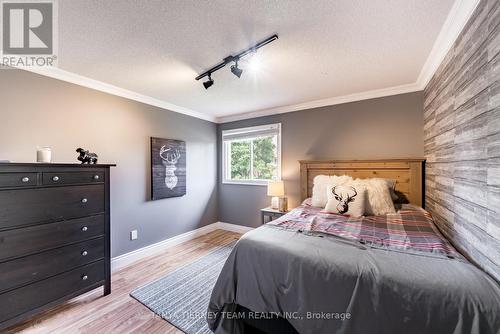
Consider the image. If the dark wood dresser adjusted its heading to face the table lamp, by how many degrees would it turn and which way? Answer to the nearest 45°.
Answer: approximately 45° to its left

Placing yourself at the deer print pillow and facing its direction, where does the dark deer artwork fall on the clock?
The dark deer artwork is roughly at 3 o'clock from the deer print pillow.

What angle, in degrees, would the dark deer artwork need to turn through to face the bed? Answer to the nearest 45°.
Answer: approximately 45° to its right

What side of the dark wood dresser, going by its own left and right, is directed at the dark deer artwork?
left

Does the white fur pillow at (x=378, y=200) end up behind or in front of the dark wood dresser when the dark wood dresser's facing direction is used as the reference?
in front

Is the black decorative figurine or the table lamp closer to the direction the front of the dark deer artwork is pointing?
the table lamp

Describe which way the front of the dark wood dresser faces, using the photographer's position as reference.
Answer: facing the viewer and to the right of the viewer

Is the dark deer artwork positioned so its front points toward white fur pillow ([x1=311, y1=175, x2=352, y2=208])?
yes

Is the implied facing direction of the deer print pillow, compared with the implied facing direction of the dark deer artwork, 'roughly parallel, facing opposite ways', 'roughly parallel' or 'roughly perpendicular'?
roughly perpendicular

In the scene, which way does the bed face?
toward the camera

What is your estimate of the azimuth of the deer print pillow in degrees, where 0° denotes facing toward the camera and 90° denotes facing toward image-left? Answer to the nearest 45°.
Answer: approximately 0°

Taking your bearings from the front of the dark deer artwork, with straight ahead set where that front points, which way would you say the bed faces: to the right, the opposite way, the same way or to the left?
to the right
